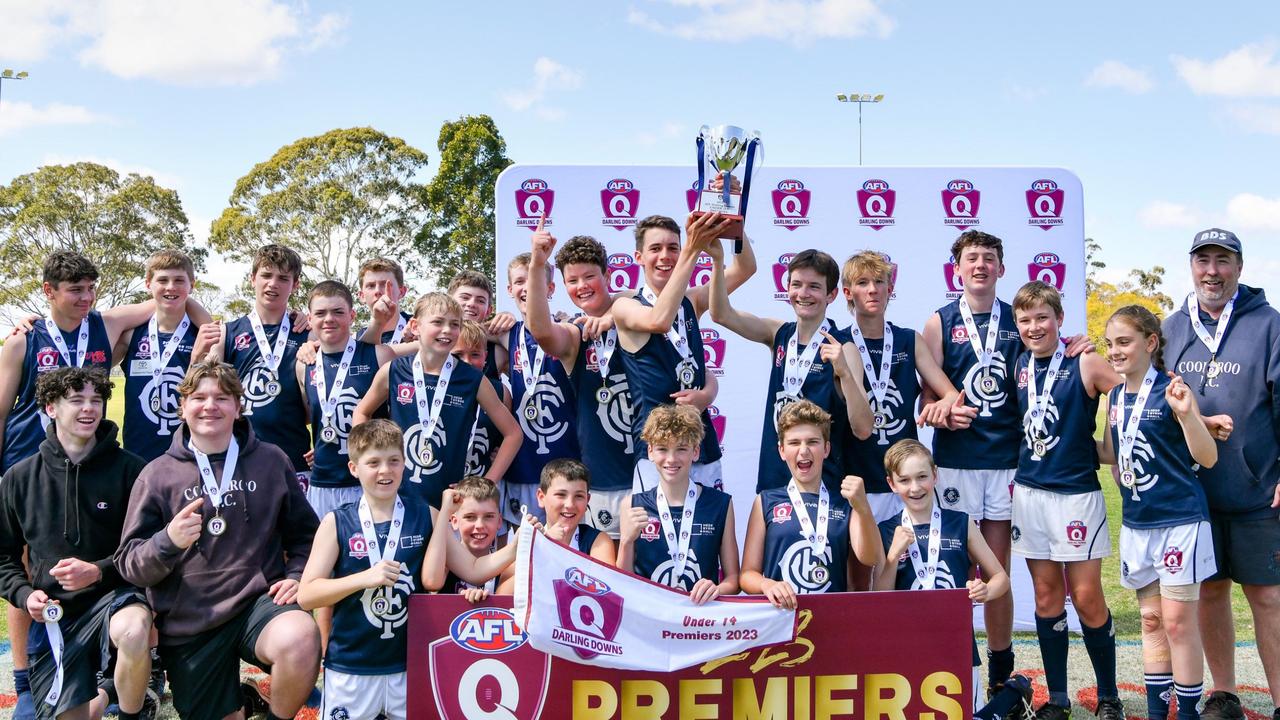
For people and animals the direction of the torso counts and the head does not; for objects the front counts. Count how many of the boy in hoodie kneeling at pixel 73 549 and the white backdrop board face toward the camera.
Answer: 2

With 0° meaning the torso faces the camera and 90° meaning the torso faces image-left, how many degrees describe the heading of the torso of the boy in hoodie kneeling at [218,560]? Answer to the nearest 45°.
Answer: approximately 0°

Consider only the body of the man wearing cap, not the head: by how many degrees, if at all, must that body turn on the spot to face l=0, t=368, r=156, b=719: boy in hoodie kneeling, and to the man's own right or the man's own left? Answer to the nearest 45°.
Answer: approximately 45° to the man's own right

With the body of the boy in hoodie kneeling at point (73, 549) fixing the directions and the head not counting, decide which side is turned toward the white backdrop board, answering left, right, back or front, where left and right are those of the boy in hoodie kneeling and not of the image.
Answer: left

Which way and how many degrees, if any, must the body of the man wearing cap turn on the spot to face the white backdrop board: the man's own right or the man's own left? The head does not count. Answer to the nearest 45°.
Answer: approximately 135° to the man's own right

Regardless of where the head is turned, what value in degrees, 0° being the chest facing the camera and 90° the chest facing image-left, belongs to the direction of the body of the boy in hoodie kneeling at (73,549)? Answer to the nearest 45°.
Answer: approximately 0°

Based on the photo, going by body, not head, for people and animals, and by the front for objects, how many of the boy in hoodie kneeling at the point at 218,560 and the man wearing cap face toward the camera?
2
